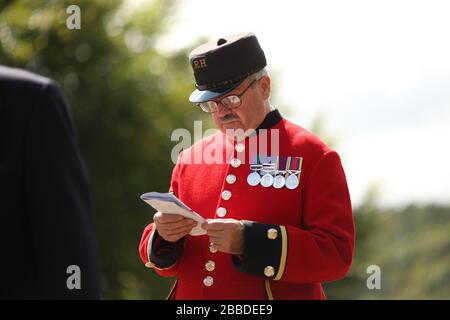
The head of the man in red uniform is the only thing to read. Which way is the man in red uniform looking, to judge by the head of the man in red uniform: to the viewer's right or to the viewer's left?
to the viewer's left

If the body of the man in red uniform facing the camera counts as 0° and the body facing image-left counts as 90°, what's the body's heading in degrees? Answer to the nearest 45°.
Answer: approximately 45°
